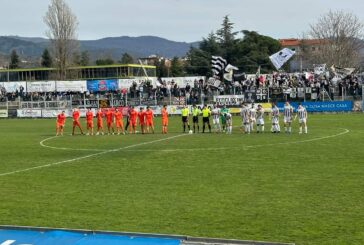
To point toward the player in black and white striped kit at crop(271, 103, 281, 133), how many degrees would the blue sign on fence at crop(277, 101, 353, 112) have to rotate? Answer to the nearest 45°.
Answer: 0° — it already faces them

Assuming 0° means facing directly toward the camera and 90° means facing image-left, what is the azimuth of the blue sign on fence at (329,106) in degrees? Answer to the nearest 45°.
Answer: approximately 0°

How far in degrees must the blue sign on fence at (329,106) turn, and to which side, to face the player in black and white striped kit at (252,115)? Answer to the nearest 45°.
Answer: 0° — it already faces them

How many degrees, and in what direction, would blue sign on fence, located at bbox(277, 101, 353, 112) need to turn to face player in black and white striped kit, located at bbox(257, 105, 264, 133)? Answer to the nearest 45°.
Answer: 0° — it already faces them
